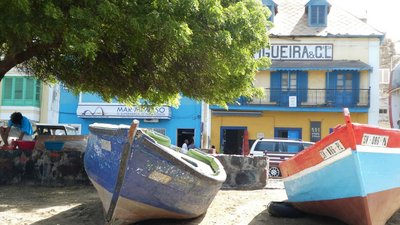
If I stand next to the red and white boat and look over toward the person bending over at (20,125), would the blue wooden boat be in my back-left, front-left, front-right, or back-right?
front-left

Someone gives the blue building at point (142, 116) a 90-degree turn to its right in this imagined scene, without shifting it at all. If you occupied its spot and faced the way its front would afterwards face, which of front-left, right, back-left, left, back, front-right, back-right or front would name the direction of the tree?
left

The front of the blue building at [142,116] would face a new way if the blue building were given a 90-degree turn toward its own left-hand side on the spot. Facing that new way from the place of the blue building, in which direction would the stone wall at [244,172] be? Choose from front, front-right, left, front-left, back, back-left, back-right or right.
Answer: right

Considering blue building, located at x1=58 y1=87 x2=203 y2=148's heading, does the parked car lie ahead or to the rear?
ahead

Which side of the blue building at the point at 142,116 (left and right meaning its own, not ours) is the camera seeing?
front
